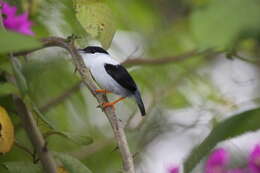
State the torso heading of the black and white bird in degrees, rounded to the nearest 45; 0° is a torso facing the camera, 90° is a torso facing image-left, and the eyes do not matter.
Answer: approximately 90°

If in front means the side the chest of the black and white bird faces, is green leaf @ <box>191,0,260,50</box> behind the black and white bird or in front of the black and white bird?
behind

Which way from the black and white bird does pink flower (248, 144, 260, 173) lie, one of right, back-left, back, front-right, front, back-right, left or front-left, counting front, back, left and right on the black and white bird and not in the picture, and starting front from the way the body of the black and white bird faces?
back-left
